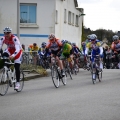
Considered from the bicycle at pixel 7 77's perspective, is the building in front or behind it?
behind

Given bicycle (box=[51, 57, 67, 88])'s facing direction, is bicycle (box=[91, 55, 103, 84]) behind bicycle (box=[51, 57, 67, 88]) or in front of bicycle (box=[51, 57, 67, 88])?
behind

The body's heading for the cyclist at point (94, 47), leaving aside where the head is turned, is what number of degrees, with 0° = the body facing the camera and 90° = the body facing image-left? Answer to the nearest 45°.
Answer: approximately 0°
